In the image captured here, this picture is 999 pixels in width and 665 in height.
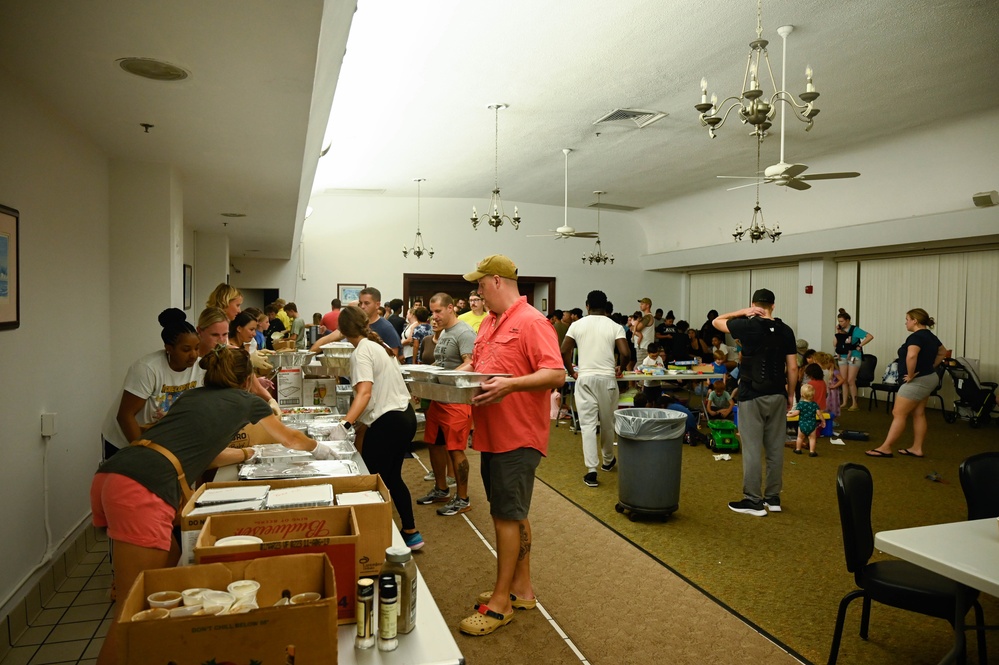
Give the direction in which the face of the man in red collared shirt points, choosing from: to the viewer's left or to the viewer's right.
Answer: to the viewer's left

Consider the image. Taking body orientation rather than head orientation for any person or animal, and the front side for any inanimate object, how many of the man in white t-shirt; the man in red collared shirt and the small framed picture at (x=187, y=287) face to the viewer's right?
1

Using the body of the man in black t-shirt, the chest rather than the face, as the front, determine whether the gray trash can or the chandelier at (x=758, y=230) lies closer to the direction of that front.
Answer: the chandelier

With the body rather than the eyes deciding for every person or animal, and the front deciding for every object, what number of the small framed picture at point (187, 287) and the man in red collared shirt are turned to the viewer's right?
1

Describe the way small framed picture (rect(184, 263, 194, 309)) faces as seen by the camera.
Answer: facing to the right of the viewer

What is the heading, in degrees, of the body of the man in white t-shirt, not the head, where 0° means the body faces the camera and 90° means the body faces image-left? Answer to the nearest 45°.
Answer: approximately 180°

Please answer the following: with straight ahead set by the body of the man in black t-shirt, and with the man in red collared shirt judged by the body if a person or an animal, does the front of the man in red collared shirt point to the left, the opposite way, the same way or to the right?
to the left

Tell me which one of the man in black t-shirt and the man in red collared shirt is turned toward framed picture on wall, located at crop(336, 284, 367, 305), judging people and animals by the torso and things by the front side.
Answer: the man in black t-shirt

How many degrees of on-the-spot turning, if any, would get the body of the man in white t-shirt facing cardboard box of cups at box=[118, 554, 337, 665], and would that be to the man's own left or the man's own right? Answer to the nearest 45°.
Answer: approximately 180°

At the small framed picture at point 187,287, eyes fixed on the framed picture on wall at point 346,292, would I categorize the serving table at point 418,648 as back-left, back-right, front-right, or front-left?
back-right

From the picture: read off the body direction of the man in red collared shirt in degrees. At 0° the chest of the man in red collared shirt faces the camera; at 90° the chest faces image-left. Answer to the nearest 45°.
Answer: approximately 45°

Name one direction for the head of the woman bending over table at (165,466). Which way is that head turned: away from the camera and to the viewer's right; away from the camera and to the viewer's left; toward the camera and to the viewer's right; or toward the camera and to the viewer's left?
away from the camera and to the viewer's right

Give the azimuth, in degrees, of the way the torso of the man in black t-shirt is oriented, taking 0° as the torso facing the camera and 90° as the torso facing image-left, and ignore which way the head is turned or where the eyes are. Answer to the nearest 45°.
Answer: approximately 135°

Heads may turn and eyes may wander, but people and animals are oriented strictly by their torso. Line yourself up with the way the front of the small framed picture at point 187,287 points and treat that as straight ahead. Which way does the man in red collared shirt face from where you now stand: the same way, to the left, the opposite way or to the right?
the opposite way

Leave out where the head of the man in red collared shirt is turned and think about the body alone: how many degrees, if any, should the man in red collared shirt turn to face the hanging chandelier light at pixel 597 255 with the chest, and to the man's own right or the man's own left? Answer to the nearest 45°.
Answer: approximately 135° to the man's own right

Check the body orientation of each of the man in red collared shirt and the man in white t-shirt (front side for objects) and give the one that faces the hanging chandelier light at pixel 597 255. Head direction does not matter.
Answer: the man in white t-shirt

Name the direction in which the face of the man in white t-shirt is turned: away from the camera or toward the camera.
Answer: away from the camera
